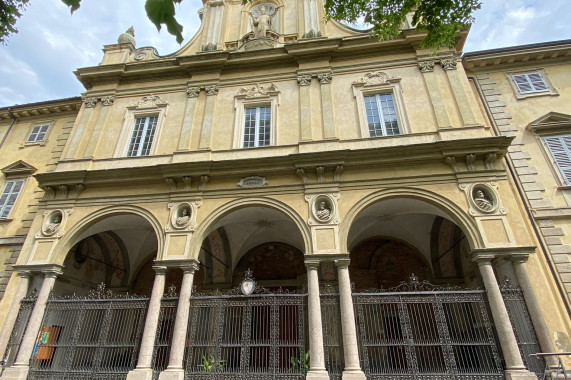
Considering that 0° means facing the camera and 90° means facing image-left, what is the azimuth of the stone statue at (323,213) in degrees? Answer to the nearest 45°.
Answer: approximately 0°

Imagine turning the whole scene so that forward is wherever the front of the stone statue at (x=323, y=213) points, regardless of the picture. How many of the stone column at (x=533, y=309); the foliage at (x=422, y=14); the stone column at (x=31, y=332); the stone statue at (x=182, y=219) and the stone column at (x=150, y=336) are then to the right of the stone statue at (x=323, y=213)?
3

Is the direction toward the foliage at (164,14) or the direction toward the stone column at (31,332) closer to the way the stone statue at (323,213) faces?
the foliage

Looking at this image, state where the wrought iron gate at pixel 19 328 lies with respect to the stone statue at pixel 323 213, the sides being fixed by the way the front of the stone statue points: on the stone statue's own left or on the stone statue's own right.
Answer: on the stone statue's own right

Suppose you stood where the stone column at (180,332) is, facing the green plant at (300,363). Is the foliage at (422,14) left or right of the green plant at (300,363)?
right

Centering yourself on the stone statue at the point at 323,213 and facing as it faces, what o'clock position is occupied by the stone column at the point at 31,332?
The stone column is roughly at 3 o'clock from the stone statue.

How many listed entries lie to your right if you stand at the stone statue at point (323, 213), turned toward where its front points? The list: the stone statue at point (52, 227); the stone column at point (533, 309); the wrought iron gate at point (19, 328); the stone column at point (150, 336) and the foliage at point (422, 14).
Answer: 3

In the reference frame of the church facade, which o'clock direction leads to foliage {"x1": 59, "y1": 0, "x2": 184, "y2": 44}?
The foliage is roughly at 12 o'clock from the church facade.

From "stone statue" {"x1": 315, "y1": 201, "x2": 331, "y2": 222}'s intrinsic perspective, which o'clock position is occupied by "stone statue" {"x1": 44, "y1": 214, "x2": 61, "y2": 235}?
"stone statue" {"x1": 44, "y1": 214, "x2": 61, "y2": 235} is roughly at 3 o'clock from "stone statue" {"x1": 315, "y1": 201, "x2": 331, "y2": 222}.

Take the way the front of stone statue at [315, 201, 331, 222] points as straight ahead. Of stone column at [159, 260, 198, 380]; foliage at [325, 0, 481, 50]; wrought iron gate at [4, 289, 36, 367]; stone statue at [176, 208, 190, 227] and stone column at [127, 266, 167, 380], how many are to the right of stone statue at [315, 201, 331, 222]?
4

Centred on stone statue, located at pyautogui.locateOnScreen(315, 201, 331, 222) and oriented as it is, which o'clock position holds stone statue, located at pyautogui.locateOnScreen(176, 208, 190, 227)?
stone statue, located at pyautogui.locateOnScreen(176, 208, 190, 227) is roughly at 3 o'clock from stone statue, located at pyautogui.locateOnScreen(315, 201, 331, 222).

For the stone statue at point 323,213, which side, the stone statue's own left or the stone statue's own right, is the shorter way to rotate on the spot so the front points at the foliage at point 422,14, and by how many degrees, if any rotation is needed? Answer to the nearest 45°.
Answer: approximately 45° to the stone statue's own left

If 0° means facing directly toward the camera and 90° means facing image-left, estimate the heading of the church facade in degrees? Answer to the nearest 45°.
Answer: approximately 0°

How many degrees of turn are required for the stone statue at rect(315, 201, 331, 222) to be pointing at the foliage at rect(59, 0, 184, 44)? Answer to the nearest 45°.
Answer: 0° — it already faces it
